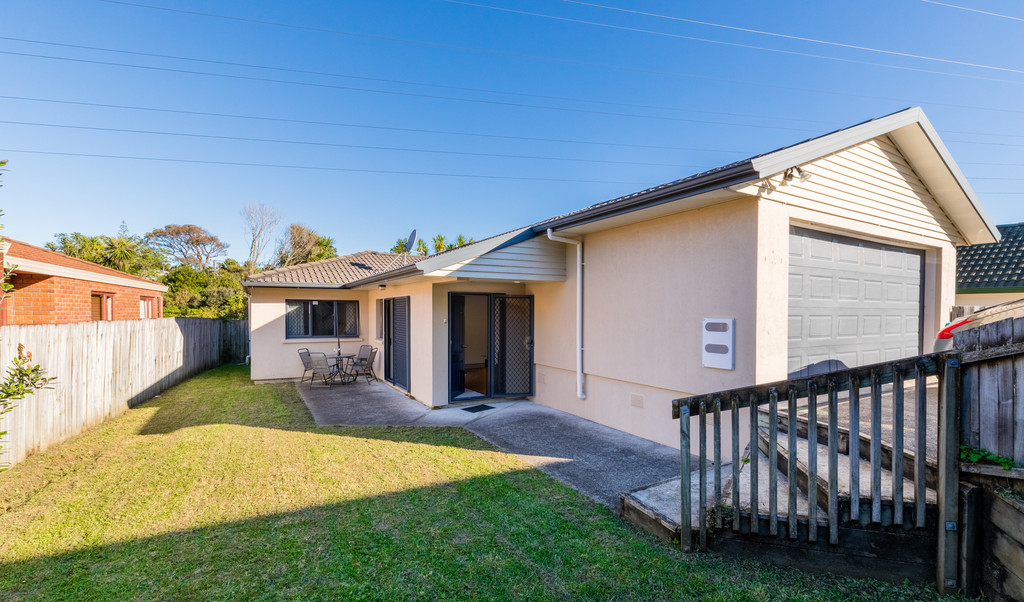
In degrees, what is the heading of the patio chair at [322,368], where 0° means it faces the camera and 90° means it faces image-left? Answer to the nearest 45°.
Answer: approximately 225°

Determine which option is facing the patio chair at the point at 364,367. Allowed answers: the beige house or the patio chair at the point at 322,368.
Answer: the patio chair at the point at 322,368

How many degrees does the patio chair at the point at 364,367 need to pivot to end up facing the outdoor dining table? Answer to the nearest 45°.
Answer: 0° — it already faces it

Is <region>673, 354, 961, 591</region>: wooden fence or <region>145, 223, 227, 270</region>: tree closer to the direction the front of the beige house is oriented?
the wooden fence

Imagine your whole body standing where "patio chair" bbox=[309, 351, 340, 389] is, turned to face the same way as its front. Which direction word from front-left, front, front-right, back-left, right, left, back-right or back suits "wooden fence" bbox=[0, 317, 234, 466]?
back

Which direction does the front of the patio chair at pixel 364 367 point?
to the viewer's left

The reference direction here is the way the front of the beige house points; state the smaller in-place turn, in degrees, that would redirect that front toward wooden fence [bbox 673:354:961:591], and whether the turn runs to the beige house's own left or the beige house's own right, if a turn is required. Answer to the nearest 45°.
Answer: approximately 45° to the beige house's own right

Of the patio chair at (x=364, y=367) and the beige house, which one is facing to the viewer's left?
the patio chair

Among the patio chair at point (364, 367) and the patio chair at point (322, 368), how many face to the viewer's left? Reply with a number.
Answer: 1
